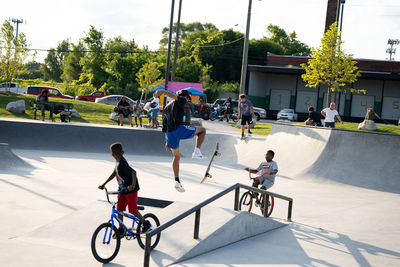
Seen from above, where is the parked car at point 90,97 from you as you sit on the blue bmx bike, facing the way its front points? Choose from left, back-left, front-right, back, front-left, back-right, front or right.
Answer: back-right

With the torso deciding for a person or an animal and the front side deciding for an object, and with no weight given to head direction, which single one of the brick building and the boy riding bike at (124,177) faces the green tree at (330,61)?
the brick building

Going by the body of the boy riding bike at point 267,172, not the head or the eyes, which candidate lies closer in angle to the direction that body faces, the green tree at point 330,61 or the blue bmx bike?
the blue bmx bike

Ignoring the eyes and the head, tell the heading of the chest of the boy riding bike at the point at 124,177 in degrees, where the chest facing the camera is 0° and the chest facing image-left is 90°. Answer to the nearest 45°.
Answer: approximately 45°

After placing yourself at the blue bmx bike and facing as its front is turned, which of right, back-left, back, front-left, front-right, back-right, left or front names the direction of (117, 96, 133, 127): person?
back-right

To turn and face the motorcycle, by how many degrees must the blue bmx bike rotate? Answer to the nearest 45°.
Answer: approximately 135° to its right

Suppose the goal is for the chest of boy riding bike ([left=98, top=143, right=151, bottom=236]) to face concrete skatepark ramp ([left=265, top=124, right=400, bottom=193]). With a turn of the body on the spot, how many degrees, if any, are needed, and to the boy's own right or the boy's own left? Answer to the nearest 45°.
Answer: approximately 180°

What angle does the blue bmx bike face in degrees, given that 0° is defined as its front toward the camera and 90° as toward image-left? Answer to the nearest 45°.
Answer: approximately 45°
